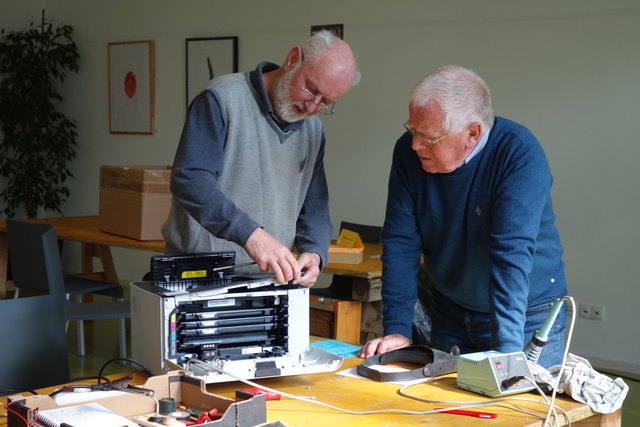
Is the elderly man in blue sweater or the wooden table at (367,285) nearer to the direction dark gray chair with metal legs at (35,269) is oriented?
the wooden table

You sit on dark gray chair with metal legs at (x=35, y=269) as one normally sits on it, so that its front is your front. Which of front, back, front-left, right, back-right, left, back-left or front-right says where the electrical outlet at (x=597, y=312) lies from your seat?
front-right

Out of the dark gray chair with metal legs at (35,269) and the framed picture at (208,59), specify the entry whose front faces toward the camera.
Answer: the framed picture

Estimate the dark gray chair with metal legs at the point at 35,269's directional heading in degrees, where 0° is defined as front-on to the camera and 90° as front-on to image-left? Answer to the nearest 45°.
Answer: approximately 225°

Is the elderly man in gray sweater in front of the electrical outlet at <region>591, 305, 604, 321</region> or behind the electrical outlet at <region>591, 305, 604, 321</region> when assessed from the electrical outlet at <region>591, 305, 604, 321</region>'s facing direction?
in front

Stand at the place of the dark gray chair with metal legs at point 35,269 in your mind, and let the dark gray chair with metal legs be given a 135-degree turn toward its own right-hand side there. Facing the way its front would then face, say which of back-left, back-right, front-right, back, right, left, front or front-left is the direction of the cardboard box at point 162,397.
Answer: front

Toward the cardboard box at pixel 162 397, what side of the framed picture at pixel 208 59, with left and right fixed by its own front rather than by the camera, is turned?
front

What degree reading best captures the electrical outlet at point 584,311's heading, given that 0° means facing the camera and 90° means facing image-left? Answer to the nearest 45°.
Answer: approximately 0°

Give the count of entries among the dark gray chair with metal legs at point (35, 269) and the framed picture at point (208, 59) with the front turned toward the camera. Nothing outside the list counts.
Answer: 1

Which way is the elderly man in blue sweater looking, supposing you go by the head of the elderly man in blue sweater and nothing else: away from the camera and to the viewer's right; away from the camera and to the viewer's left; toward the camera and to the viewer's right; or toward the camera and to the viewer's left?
toward the camera and to the viewer's left

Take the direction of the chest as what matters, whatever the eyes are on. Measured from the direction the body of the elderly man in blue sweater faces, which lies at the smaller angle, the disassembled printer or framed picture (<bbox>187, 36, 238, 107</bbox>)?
the disassembled printer

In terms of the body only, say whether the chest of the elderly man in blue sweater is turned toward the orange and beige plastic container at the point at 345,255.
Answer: no

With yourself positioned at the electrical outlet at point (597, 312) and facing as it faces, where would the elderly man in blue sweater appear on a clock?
The elderly man in blue sweater is roughly at 12 o'clock from the electrical outlet.

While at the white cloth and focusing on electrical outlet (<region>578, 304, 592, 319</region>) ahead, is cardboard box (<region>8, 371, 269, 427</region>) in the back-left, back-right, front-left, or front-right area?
back-left

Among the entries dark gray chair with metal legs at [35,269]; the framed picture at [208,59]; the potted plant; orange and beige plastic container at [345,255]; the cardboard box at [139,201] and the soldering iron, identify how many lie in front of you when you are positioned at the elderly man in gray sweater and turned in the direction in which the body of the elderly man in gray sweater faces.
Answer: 1

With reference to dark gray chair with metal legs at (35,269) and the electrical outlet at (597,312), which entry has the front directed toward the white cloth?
the electrical outlet

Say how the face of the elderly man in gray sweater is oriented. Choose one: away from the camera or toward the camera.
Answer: toward the camera

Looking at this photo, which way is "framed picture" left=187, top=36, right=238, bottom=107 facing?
toward the camera

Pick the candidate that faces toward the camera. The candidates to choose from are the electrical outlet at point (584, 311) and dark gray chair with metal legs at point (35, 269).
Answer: the electrical outlet
